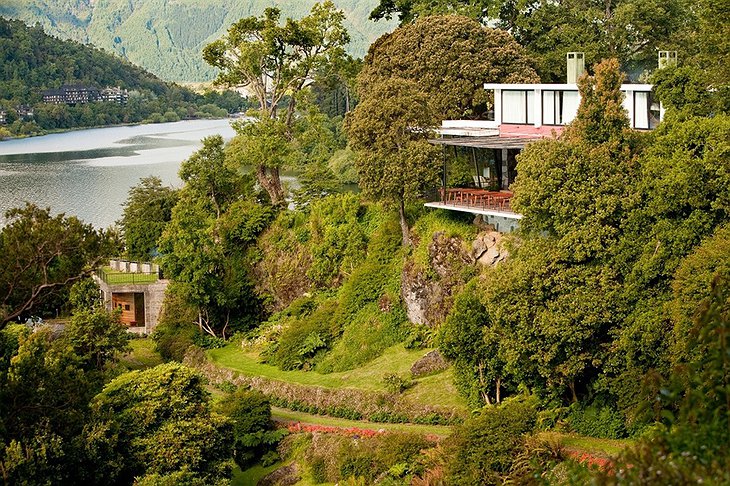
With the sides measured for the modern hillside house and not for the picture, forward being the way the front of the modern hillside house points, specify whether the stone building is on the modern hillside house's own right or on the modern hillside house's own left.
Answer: on the modern hillside house's own right

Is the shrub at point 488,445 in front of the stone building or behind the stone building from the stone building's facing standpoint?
in front

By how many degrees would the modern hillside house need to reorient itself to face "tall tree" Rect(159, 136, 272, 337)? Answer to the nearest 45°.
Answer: approximately 90° to its right

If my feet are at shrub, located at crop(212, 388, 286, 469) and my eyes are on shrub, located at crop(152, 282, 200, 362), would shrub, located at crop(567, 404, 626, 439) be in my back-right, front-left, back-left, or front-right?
back-right

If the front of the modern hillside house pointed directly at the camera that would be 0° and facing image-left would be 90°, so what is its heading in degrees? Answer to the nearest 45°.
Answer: approximately 0°

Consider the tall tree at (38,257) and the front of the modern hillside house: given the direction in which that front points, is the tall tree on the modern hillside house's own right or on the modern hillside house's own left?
on the modern hillside house's own right

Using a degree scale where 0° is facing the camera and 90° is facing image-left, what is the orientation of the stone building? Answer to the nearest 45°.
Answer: approximately 0°
